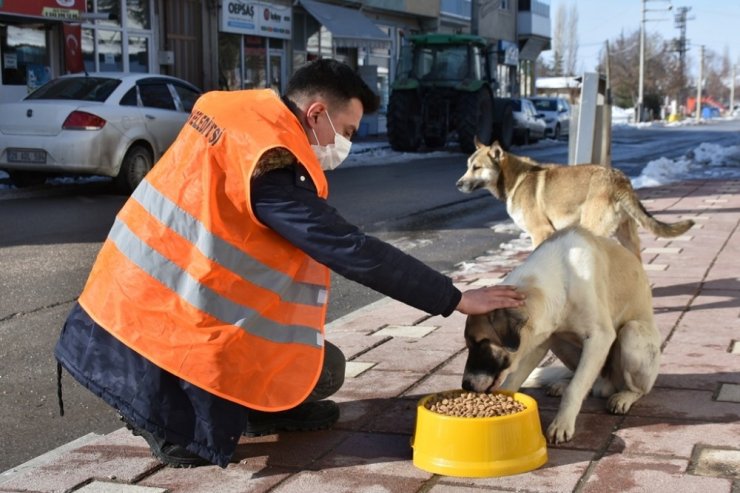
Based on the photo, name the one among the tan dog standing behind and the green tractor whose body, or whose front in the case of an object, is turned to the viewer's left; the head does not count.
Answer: the tan dog standing behind

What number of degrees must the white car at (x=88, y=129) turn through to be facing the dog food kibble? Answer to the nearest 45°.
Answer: approximately 135° to its right

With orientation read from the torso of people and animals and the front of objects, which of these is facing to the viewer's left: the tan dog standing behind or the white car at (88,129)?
the tan dog standing behind

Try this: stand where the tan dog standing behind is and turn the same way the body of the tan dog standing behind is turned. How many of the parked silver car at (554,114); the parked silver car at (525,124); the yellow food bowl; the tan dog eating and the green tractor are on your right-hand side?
3

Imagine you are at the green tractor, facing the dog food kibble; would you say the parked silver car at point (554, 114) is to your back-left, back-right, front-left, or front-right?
back-left

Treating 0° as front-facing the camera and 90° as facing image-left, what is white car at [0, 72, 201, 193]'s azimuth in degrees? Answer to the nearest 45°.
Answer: approximately 225°

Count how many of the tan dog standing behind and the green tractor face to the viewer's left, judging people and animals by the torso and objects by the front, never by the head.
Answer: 1

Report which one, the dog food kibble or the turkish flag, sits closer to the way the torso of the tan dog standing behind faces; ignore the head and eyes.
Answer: the turkish flag

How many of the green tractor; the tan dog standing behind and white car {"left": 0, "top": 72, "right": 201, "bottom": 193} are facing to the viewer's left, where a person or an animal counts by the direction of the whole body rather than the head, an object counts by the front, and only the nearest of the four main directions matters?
1

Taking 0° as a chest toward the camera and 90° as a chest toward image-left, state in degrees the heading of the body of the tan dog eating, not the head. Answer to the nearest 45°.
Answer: approximately 45°

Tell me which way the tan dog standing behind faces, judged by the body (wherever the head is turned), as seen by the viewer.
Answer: to the viewer's left

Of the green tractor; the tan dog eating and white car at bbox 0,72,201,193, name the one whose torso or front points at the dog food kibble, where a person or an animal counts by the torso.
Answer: the tan dog eating

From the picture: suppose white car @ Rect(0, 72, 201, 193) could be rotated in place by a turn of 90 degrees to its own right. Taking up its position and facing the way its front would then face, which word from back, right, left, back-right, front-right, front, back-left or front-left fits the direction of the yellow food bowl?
front-right
